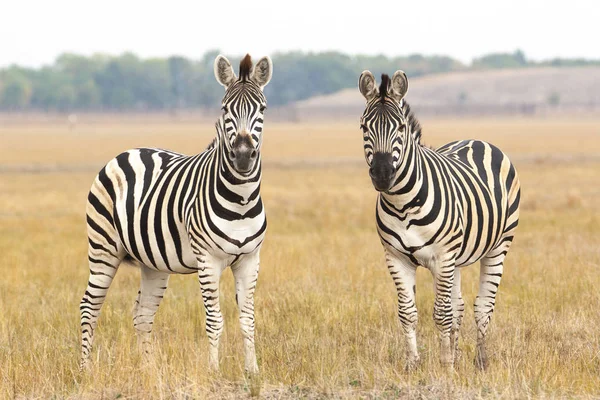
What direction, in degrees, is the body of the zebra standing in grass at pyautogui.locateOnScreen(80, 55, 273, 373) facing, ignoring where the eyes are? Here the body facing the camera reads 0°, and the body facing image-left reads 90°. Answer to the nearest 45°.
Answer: approximately 315°

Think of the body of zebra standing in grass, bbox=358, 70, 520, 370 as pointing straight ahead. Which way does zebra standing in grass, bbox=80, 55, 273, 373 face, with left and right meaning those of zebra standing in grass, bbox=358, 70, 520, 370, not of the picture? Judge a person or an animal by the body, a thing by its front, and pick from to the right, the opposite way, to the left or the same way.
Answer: to the left

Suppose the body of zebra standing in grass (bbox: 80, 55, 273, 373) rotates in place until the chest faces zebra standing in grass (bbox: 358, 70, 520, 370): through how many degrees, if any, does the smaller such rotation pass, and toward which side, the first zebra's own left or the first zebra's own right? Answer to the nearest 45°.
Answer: approximately 45° to the first zebra's own left

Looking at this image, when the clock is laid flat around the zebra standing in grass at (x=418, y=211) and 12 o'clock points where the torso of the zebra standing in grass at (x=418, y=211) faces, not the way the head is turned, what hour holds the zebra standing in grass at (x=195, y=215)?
the zebra standing in grass at (x=195, y=215) is roughly at 1 o'clock from the zebra standing in grass at (x=418, y=211).

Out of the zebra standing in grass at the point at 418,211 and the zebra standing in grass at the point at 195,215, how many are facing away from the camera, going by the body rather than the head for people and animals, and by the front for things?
0
